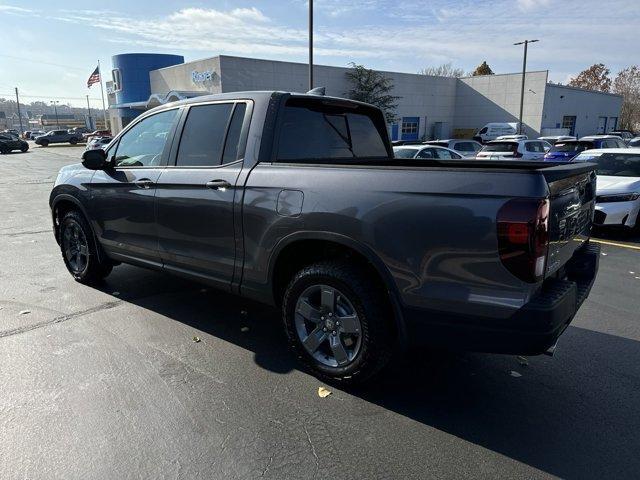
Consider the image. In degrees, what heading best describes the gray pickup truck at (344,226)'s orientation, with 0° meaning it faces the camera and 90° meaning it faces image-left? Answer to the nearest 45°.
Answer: approximately 135°

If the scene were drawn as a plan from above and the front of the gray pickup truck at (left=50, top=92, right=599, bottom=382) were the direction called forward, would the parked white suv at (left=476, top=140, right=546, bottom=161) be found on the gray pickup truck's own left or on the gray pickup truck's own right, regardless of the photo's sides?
on the gray pickup truck's own right

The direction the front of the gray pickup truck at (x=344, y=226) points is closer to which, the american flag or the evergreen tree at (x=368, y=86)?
the american flag

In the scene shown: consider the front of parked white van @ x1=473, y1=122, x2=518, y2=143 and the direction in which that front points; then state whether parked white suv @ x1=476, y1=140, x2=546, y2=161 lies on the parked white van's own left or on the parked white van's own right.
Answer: on the parked white van's own left

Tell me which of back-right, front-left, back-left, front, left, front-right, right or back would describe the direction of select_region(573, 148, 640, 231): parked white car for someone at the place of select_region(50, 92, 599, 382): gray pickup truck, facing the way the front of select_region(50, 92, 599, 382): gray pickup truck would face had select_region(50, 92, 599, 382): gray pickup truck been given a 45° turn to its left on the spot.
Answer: back-right

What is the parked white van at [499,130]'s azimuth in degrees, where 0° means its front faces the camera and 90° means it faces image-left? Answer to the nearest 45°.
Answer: approximately 45°
